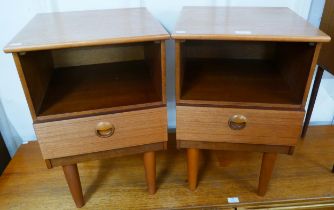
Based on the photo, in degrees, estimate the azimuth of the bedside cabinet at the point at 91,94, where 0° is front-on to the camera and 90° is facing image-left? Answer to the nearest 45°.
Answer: approximately 0°

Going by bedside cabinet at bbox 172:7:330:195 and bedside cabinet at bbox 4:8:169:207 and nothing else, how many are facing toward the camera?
2

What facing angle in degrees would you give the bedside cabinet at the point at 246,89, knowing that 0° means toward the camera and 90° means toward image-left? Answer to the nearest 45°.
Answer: approximately 0°
